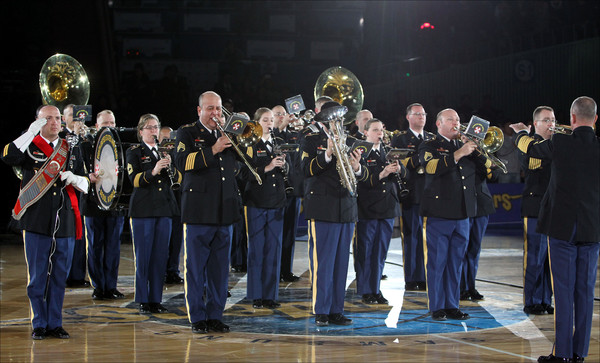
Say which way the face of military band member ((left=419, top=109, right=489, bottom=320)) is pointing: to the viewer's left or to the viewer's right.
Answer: to the viewer's right

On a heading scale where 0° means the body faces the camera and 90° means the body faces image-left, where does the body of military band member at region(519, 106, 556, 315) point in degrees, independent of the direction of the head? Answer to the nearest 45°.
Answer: approximately 315°

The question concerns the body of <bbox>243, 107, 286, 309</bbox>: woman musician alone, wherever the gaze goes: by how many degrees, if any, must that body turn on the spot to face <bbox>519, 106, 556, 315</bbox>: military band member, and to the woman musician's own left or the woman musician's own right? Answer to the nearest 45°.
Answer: approximately 45° to the woman musician's own left

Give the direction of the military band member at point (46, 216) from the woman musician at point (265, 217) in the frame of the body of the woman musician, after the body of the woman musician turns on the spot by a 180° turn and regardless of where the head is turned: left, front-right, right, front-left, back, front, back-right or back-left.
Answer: left

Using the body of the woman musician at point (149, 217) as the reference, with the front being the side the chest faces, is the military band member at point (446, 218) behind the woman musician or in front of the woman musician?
in front

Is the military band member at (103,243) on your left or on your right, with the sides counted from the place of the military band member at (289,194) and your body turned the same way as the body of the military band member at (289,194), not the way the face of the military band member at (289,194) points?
on your right

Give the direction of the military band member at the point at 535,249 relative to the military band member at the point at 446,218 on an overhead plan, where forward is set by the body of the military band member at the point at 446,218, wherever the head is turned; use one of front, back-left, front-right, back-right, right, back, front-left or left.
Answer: left

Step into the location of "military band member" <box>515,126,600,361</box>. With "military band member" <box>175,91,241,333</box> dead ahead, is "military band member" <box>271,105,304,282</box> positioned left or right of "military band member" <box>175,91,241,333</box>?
right

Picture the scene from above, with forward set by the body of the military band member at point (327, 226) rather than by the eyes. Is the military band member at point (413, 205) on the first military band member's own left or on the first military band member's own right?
on the first military band member's own left
